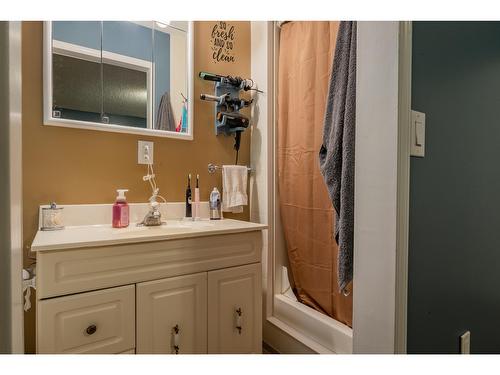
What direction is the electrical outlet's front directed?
toward the camera

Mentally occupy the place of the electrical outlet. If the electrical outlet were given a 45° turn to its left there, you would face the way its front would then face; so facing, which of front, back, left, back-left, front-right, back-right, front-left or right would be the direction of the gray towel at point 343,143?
front

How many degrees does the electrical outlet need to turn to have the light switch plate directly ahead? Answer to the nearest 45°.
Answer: approximately 45° to its left

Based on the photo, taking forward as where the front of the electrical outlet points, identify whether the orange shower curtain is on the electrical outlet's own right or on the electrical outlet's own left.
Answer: on the electrical outlet's own left
